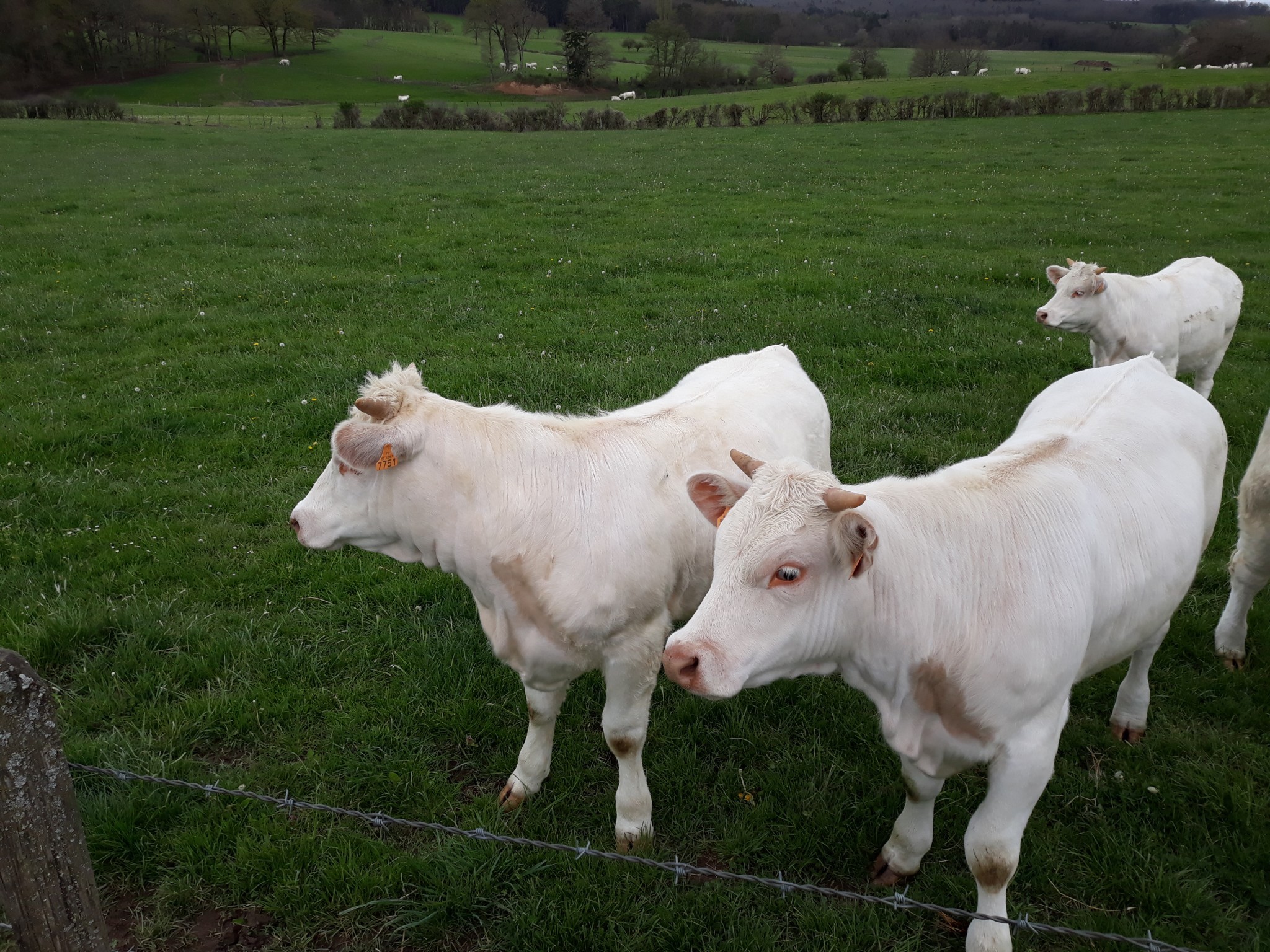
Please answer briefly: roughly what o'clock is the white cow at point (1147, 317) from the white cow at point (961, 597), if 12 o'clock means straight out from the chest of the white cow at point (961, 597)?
the white cow at point (1147, 317) is roughly at 5 o'clock from the white cow at point (961, 597).

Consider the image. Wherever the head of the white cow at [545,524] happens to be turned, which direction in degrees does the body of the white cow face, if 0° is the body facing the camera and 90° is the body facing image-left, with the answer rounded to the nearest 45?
approximately 45°

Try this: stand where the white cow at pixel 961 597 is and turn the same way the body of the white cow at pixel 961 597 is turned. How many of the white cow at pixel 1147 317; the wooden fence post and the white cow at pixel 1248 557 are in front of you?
1

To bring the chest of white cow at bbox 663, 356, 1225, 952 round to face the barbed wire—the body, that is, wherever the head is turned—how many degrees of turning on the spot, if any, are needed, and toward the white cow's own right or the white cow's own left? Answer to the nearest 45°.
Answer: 0° — it already faces it

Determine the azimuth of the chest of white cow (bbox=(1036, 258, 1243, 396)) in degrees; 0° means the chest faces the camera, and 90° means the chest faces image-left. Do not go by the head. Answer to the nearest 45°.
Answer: approximately 45°

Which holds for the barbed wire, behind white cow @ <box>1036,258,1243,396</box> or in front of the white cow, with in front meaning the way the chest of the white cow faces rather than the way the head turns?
in front

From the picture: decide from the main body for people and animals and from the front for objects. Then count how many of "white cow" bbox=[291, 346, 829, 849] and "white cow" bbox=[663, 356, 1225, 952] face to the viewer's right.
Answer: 0

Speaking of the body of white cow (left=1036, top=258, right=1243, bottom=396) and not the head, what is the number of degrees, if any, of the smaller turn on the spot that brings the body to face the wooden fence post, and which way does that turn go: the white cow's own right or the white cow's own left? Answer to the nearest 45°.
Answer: approximately 45° to the white cow's own left

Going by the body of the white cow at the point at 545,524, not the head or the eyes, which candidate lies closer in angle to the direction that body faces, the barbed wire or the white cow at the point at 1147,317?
the barbed wire

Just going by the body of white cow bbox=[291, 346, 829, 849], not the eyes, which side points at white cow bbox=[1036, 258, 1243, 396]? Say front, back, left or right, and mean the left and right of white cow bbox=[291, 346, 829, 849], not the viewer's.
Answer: back

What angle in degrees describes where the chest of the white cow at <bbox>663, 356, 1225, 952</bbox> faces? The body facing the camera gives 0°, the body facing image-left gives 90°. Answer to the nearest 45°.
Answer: approximately 45°

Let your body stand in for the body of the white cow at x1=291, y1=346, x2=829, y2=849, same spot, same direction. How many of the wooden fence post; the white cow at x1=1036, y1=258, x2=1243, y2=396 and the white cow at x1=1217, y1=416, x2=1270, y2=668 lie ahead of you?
1

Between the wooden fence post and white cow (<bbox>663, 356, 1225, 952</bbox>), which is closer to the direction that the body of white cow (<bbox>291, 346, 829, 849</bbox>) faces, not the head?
the wooden fence post

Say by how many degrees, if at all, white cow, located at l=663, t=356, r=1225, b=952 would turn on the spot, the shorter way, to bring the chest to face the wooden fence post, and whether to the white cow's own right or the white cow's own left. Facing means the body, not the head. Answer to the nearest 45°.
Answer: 0° — it already faces it
